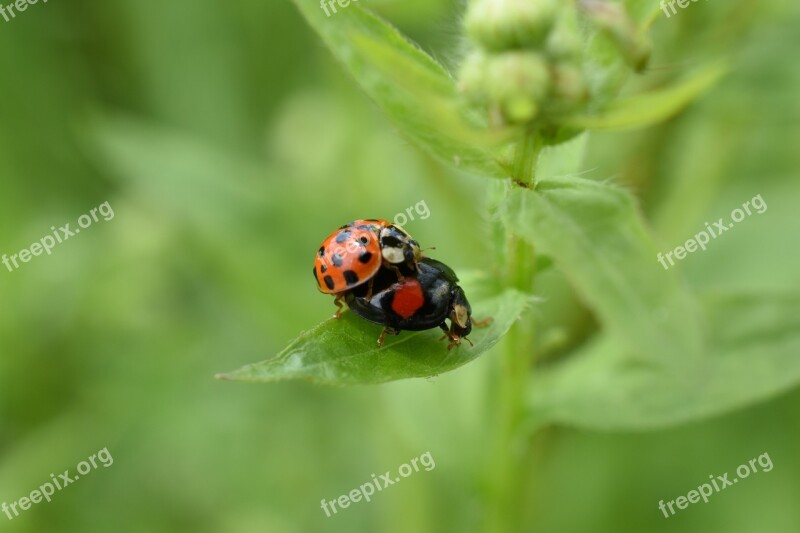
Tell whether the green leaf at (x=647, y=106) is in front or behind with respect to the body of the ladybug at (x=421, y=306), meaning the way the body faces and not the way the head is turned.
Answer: in front

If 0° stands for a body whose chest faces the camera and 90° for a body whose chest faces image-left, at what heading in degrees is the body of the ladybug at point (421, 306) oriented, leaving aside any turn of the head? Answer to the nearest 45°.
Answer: approximately 270°

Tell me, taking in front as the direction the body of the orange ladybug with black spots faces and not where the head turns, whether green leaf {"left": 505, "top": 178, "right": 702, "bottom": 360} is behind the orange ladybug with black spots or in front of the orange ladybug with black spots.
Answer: in front

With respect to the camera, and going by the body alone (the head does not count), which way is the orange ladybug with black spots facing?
to the viewer's right
